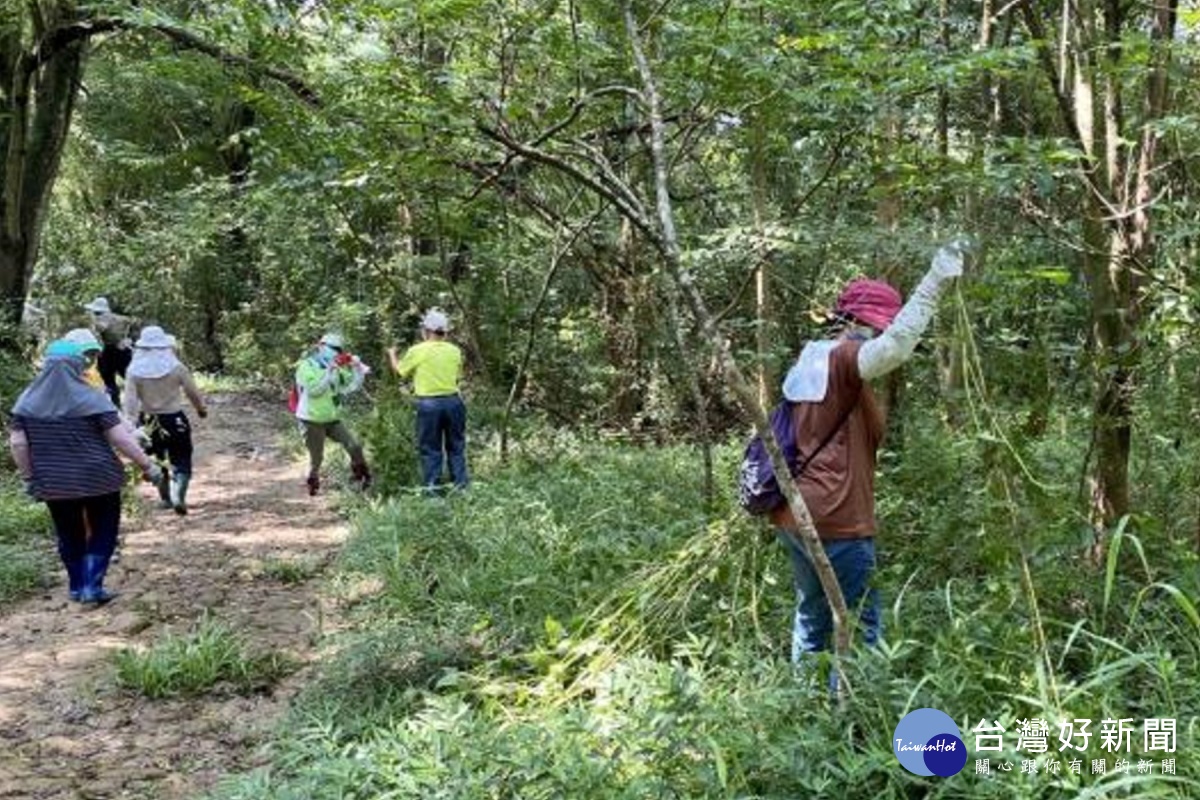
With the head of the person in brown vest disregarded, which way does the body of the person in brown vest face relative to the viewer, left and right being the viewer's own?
facing away from the viewer and to the right of the viewer

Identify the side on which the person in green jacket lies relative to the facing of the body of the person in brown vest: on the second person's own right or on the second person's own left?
on the second person's own left

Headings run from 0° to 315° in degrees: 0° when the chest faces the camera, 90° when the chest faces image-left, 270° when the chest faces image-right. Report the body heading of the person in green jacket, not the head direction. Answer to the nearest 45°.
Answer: approximately 315°

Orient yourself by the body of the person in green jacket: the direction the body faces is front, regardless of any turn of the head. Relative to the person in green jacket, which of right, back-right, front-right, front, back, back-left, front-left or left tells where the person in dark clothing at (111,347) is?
back

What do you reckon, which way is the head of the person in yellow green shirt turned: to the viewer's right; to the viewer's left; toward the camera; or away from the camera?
away from the camera

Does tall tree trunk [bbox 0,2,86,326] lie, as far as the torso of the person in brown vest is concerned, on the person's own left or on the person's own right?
on the person's own left

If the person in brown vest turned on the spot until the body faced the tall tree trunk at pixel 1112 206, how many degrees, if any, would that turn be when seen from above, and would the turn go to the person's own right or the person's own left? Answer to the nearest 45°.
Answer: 0° — they already face it

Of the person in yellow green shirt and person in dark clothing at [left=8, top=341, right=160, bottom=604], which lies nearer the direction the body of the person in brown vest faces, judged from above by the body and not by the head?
the person in yellow green shirt

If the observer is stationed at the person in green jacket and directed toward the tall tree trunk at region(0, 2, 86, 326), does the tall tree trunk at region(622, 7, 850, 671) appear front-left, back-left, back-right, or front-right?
back-left

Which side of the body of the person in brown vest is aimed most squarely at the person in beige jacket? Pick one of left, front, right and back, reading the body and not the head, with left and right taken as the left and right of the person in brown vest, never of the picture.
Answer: left
